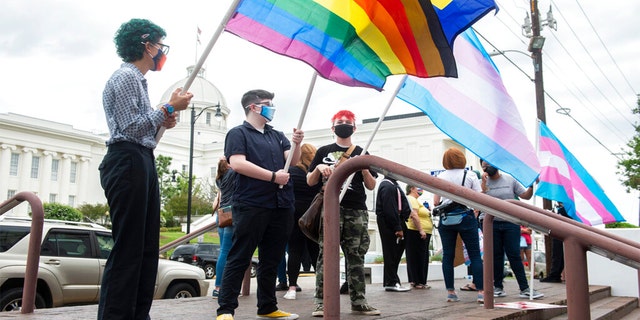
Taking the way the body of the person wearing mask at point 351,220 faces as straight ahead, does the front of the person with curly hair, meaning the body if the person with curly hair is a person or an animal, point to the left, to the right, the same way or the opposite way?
to the left

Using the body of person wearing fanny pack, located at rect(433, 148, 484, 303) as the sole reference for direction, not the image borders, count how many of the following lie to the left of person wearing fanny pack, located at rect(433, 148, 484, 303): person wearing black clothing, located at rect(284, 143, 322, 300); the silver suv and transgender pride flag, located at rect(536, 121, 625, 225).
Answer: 2

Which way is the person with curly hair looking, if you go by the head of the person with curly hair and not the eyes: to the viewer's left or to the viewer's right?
to the viewer's right

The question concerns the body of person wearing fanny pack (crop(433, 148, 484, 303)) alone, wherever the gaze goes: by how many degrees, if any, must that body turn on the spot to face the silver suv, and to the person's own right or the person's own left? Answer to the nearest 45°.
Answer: approximately 90° to the person's own left

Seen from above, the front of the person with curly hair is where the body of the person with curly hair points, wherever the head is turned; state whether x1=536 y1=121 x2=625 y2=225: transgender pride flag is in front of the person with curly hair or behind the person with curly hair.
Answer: in front

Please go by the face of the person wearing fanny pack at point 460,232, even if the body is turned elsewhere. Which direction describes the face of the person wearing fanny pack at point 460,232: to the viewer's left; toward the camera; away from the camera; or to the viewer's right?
away from the camera

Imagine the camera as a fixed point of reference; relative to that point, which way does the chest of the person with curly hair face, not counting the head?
to the viewer's right

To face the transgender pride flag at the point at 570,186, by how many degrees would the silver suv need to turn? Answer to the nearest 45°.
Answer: approximately 45° to its right

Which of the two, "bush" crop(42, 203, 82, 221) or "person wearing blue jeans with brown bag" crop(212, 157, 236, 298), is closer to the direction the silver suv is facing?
the person wearing blue jeans with brown bag

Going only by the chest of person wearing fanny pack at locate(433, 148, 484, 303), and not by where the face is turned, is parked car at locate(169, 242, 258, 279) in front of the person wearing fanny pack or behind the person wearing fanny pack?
in front
